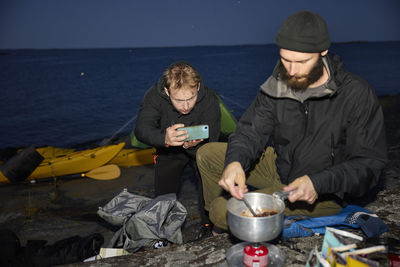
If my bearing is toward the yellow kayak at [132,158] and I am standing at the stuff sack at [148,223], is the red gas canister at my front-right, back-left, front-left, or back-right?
back-right

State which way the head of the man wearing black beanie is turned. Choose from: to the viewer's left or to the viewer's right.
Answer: to the viewer's left
